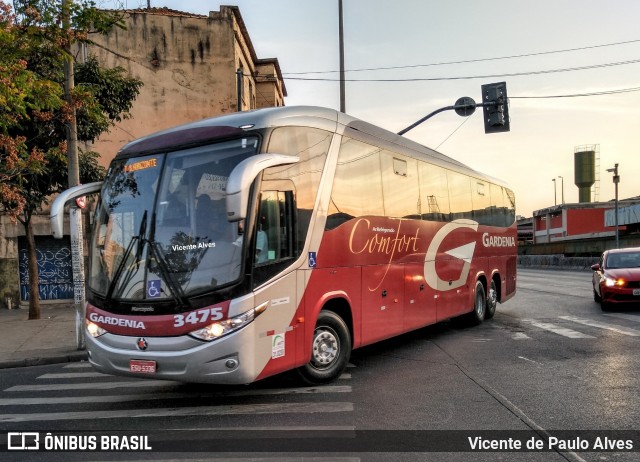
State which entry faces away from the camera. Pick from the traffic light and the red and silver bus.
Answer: the traffic light

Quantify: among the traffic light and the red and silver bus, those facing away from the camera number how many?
1

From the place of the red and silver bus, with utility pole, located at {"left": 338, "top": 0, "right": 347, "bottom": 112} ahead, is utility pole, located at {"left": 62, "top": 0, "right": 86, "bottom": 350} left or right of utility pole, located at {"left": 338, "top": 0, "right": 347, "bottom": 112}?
left

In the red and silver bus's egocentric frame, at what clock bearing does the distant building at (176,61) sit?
The distant building is roughly at 4 o'clock from the red and silver bus.

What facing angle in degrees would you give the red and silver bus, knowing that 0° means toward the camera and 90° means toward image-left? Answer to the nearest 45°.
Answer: approximately 45°

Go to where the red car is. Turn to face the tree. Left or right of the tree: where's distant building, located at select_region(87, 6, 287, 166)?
right

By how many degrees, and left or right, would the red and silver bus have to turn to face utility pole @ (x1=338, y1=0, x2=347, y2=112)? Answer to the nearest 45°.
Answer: approximately 135° to its right

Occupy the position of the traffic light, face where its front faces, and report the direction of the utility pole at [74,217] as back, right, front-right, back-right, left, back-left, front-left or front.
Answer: back-left

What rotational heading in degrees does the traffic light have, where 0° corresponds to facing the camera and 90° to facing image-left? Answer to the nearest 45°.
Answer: approximately 180°
